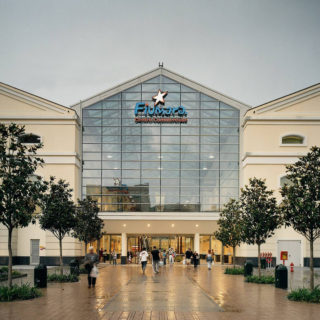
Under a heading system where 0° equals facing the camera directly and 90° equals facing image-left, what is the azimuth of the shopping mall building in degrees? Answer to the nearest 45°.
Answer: approximately 0°

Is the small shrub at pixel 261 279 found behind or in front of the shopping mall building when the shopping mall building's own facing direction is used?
in front

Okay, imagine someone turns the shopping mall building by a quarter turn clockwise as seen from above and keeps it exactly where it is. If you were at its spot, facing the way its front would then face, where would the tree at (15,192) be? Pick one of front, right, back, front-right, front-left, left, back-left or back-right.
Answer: left

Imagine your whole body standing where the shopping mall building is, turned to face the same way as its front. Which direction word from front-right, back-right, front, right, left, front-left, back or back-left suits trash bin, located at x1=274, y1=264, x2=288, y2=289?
front

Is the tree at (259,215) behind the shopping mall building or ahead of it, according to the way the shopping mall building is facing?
ahead

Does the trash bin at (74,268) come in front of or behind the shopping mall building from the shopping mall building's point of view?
in front

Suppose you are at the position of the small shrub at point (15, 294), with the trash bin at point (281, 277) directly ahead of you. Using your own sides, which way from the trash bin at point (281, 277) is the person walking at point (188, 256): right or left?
left

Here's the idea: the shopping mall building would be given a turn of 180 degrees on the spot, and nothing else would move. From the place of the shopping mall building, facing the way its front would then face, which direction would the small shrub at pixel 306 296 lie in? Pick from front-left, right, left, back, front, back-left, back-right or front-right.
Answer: back

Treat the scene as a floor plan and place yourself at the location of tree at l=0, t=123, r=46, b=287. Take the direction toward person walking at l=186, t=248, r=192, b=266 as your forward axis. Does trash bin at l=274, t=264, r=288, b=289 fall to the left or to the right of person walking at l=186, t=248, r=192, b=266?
right

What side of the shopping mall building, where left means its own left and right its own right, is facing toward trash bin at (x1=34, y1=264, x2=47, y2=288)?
front

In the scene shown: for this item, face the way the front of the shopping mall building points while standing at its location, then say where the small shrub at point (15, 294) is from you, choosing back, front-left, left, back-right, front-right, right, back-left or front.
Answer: front
